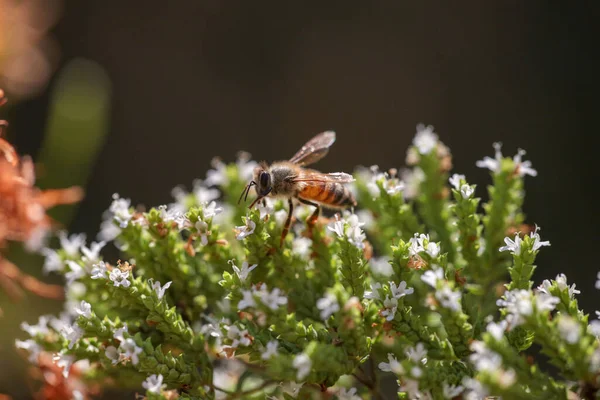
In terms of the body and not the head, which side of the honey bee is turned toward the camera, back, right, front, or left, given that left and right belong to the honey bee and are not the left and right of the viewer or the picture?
left
